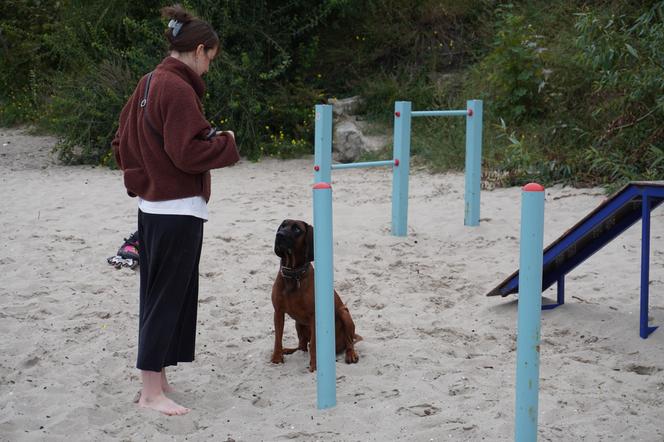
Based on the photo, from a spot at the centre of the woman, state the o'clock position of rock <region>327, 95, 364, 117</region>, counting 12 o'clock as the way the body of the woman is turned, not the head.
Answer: The rock is roughly at 11 o'clock from the woman.

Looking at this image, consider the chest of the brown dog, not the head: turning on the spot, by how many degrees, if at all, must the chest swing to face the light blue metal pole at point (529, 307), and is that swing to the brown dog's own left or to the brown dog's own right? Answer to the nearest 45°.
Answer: approximately 90° to the brown dog's own left

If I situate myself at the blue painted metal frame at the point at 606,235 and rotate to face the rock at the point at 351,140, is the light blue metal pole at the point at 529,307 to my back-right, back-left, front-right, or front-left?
back-left

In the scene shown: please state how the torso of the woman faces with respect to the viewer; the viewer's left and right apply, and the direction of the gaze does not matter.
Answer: facing away from the viewer and to the right of the viewer

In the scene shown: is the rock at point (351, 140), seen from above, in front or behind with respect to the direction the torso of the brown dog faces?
behind

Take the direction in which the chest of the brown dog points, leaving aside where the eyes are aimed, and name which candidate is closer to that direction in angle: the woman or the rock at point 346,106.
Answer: the woman

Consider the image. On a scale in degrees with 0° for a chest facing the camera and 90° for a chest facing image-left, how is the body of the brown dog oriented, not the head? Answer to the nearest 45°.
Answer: approximately 45°

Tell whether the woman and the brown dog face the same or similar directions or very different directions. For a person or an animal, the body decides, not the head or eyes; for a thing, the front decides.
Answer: very different directions
